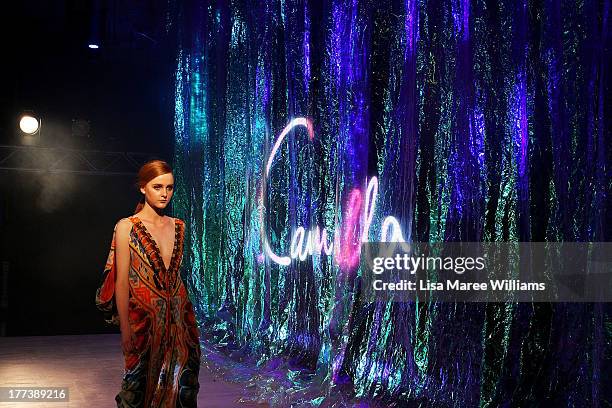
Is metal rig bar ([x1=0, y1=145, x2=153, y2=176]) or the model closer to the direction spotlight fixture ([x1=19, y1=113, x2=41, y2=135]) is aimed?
the model

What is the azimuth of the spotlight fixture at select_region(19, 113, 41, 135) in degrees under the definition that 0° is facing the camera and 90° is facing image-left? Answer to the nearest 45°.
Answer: approximately 0°

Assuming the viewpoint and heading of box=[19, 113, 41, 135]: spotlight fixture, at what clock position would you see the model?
The model is roughly at 12 o'clock from the spotlight fixture.
